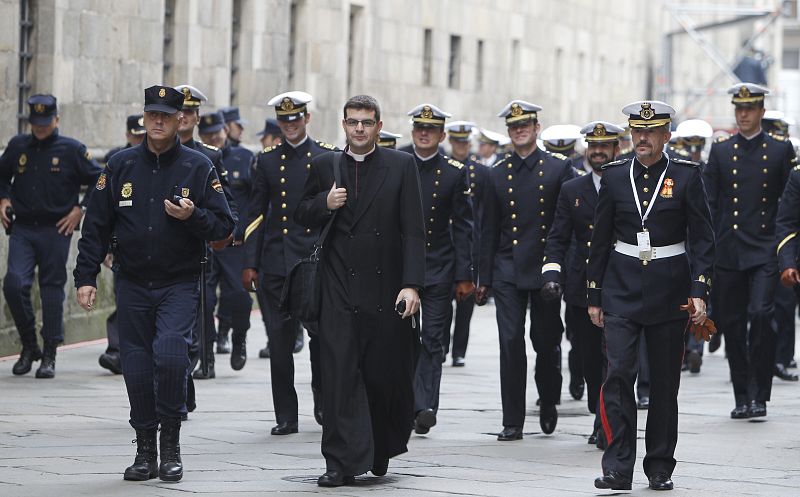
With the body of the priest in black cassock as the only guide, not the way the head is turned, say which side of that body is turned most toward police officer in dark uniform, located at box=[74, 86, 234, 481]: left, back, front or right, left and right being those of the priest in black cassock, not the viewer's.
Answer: right

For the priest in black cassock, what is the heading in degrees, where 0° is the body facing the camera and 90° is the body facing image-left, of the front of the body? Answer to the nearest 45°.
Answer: approximately 0°

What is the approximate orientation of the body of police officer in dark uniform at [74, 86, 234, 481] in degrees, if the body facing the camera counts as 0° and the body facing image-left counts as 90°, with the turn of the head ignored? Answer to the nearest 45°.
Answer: approximately 0°

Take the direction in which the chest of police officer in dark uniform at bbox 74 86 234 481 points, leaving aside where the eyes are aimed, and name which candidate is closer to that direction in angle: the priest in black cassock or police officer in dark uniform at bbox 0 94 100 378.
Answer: the priest in black cassock

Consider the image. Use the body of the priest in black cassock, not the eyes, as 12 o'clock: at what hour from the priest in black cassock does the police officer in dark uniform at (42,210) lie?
The police officer in dark uniform is roughly at 5 o'clock from the priest in black cassock.

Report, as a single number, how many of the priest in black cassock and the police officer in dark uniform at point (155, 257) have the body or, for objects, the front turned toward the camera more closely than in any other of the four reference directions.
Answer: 2

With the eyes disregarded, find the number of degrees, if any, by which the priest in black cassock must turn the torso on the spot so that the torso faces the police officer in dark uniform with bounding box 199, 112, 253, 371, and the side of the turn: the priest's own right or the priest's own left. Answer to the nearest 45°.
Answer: approximately 180°

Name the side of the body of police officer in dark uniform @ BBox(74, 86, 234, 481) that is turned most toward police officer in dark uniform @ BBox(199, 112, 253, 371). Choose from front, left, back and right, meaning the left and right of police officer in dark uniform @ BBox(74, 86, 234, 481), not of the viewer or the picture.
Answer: back
